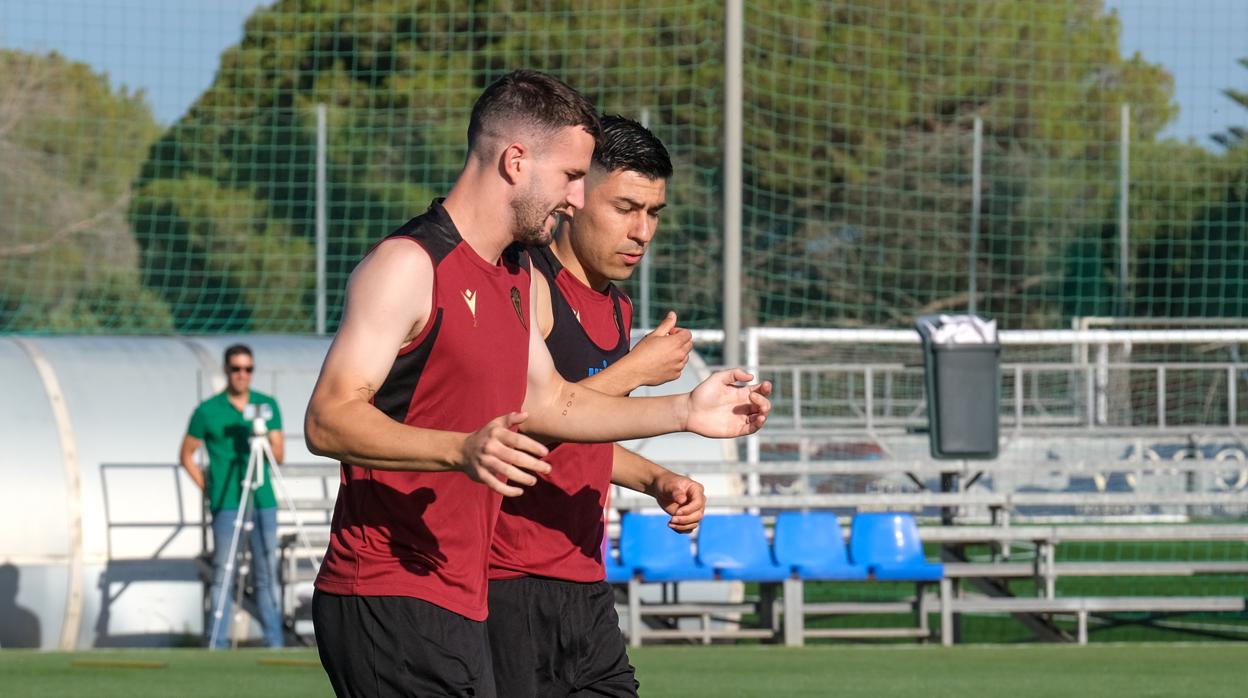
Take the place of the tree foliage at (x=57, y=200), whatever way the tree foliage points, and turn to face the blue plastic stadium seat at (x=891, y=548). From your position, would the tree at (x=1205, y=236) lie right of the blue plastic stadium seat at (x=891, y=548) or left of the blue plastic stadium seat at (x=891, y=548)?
left

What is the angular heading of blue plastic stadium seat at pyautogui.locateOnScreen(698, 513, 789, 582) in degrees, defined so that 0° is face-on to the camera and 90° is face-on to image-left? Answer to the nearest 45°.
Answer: approximately 315°

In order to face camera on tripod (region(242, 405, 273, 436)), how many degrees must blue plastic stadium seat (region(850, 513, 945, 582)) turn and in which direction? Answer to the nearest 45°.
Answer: approximately 135° to its right

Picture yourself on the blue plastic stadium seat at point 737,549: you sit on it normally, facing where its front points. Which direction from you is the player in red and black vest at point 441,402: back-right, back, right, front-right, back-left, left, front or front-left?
front-right

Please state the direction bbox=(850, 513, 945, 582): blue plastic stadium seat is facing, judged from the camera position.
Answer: facing the viewer and to the right of the viewer

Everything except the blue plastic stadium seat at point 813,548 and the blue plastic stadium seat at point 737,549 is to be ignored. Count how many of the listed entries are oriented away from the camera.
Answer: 0

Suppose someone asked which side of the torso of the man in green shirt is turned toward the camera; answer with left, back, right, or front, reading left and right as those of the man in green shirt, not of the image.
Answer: front

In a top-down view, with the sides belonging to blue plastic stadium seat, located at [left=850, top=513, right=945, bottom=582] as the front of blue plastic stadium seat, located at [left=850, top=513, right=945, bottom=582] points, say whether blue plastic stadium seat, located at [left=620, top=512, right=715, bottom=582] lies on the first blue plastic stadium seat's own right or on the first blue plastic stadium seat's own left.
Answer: on the first blue plastic stadium seat's own right

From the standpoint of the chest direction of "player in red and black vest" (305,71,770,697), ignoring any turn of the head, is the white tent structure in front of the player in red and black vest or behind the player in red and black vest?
behind

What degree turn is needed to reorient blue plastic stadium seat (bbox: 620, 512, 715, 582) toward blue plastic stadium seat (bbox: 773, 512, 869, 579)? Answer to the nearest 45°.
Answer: approximately 45° to its left

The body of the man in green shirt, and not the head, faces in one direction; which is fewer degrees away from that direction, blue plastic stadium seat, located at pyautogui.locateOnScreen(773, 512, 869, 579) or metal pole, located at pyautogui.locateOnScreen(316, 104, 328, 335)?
the blue plastic stadium seat

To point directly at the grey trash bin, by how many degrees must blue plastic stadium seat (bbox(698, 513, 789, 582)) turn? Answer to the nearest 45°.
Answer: approximately 90° to its left

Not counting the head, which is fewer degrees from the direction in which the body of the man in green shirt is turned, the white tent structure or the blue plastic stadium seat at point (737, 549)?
the blue plastic stadium seat
